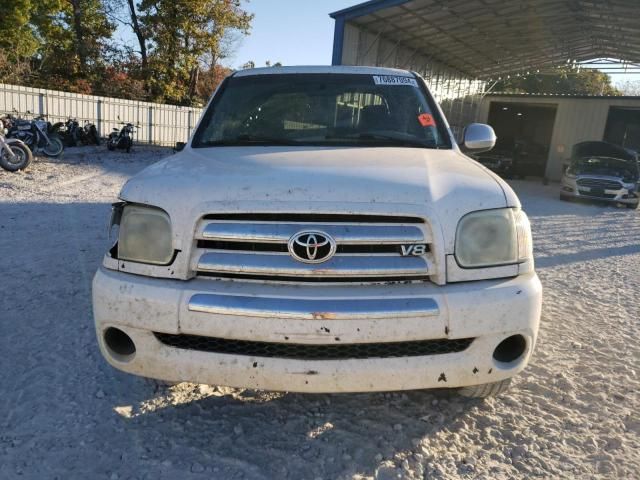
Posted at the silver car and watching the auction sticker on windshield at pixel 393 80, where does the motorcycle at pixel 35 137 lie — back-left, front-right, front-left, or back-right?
front-right

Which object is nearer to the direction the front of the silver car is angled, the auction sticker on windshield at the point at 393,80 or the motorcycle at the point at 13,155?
the auction sticker on windshield

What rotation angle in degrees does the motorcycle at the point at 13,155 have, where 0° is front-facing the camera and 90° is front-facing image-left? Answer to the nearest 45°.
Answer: approximately 270°

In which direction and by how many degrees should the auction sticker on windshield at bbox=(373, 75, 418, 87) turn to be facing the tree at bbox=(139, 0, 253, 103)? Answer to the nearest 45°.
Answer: approximately 135° to its right

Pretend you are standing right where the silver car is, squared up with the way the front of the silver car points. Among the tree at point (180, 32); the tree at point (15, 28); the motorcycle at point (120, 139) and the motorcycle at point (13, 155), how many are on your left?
0

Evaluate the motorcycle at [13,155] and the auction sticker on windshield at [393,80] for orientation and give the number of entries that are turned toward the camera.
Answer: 1

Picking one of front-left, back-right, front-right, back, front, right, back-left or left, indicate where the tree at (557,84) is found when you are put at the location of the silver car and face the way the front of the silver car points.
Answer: back

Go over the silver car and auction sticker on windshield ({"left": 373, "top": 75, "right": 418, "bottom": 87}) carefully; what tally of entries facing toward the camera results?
2

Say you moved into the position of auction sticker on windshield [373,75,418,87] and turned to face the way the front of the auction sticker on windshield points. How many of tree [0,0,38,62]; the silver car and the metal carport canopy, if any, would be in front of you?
0

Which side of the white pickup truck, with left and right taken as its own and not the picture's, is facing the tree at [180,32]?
back

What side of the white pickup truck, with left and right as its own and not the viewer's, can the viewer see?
front

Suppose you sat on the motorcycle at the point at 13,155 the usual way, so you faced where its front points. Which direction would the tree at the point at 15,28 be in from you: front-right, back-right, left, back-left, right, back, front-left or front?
left

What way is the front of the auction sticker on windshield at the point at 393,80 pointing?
toward the camera

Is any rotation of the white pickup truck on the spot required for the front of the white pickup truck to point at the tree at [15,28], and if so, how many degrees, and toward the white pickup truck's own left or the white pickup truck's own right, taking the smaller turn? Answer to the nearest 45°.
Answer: approximately 135° to the white pickup truck's own right

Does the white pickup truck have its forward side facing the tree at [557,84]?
no

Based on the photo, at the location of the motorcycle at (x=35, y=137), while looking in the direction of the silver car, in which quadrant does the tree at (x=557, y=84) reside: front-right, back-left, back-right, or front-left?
front-left
